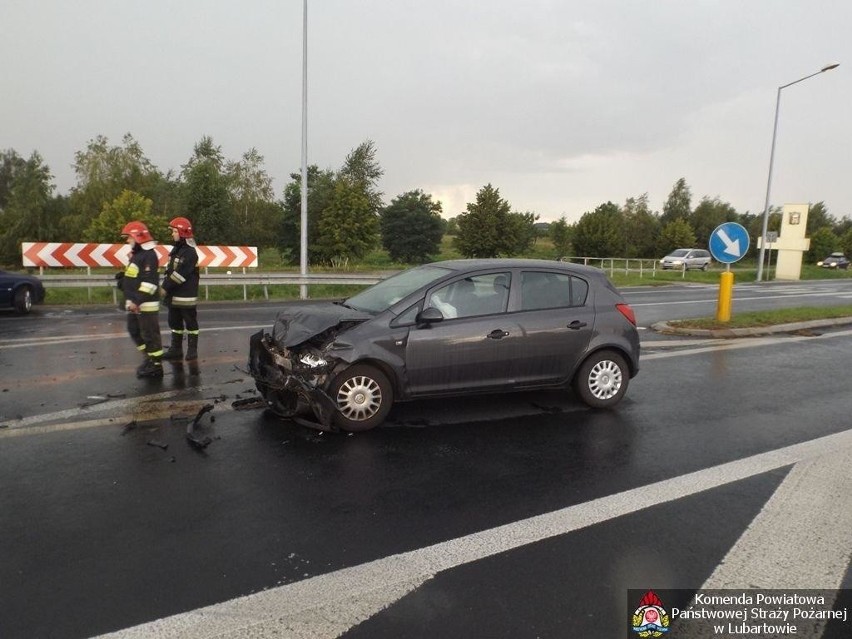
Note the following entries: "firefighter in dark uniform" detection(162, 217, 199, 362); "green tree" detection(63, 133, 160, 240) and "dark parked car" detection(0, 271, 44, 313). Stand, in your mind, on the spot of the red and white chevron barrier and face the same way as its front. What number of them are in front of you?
2

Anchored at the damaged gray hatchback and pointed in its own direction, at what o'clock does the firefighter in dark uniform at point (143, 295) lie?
The firefighter in dark uniform is roughly at 2 o'clock from the damaged gray hatchback.

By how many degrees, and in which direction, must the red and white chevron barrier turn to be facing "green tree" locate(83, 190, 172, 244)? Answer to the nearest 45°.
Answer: approximately 180°

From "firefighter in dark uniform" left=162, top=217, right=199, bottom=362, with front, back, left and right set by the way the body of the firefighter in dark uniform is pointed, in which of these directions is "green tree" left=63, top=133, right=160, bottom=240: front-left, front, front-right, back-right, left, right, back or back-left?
right

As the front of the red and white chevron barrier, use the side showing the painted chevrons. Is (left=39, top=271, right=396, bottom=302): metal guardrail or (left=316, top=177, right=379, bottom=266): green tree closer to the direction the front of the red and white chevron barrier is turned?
the metal guardrail

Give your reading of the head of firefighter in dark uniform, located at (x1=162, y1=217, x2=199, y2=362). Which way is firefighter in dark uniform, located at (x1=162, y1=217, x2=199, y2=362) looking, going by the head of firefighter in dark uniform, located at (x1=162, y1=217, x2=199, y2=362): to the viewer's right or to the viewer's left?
to the viewer's left

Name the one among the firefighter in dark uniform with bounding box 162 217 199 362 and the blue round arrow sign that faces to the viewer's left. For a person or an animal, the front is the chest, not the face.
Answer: the firefighter in dark uniform

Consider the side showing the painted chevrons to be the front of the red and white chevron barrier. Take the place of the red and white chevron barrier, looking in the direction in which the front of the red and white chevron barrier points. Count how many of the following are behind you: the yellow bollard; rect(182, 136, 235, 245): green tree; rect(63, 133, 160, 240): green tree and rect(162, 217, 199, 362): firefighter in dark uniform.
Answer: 2

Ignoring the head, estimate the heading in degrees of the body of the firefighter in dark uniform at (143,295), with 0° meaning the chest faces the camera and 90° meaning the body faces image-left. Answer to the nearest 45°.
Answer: approximately 90°

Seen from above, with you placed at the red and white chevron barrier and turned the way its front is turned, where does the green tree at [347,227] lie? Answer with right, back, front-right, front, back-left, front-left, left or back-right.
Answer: back-left

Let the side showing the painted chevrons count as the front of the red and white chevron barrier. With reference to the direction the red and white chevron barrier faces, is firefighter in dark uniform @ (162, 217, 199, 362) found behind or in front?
in front

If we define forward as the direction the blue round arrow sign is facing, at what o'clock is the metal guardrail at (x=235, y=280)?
The metal guardrail is roughly at 3 o'clock from the blue round arrow sign.
